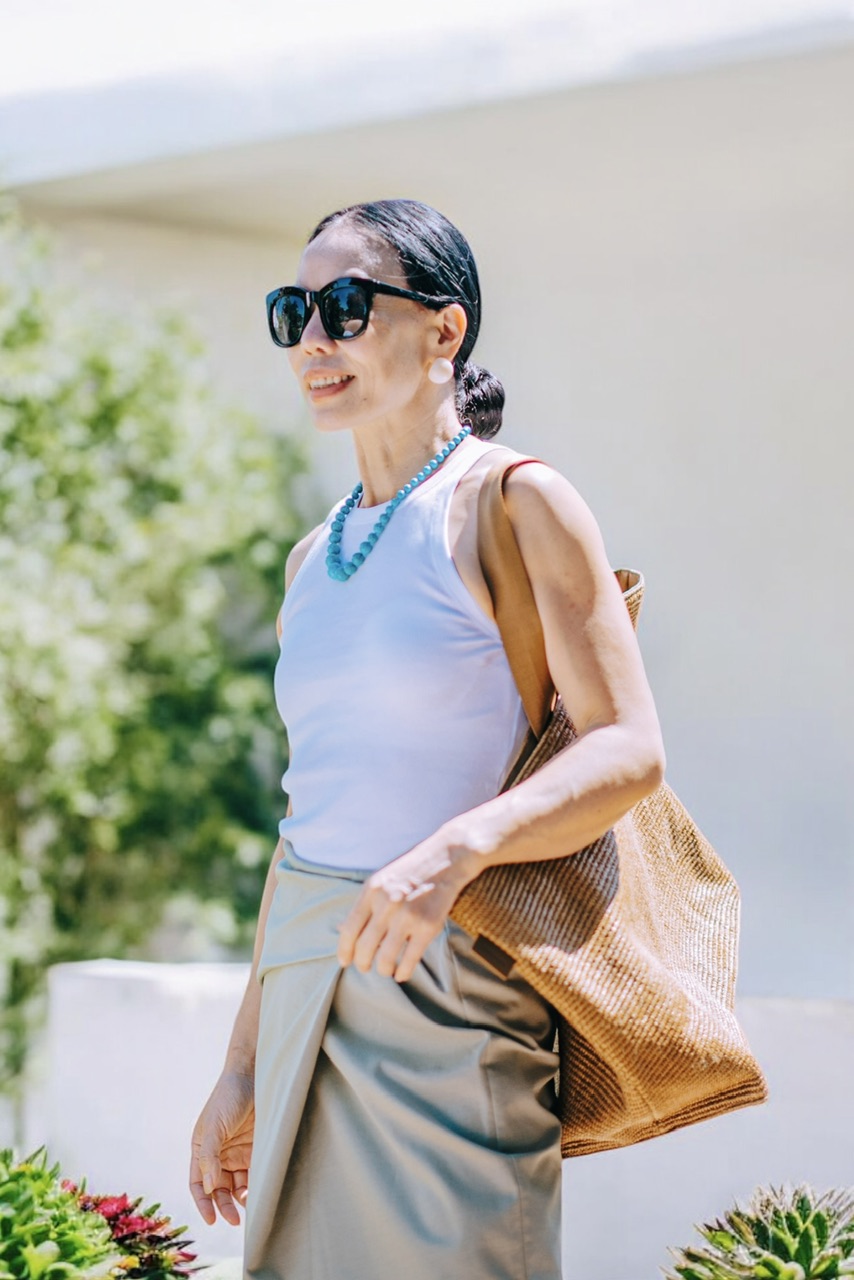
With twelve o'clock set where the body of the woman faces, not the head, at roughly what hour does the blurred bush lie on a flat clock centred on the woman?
The blurred bush is roughly at 4 o'clock from the woman.

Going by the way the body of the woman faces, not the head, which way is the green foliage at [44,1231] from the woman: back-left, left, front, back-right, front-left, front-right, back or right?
right

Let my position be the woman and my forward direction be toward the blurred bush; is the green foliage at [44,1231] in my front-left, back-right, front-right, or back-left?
front-left

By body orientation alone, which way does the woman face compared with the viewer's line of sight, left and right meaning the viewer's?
facing the viewer and to the left of the viewer
